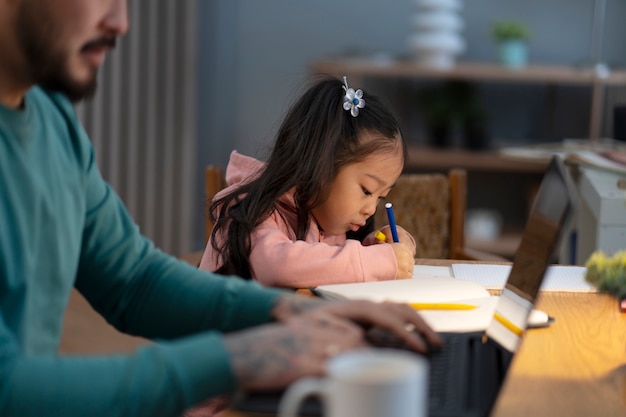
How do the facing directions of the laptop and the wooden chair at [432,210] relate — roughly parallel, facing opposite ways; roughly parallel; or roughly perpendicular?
roughly perpendicular

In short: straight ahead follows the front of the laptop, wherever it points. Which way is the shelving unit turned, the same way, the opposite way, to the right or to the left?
to the left

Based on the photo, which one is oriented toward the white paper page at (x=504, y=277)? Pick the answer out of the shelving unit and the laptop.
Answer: the shelving unit

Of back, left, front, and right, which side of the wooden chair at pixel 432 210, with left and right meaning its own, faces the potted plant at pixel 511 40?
back

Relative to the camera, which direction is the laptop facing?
to the viewer's left

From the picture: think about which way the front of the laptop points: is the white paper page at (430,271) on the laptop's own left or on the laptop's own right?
on the laptop's own right

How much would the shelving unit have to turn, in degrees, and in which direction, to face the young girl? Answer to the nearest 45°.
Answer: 0° — it already faces them
